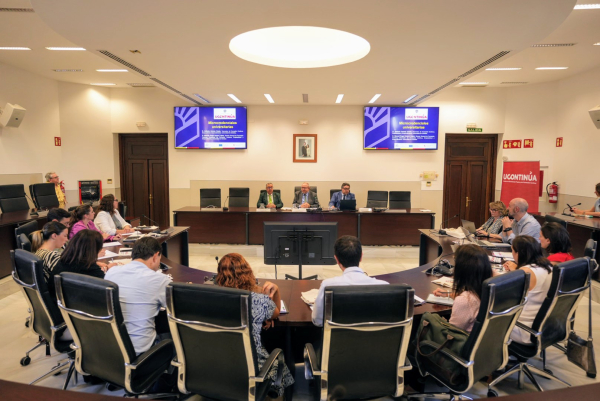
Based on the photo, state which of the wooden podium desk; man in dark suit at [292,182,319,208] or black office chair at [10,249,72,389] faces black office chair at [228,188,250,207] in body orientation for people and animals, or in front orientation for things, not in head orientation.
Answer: black office chair at [10,249,72,389]

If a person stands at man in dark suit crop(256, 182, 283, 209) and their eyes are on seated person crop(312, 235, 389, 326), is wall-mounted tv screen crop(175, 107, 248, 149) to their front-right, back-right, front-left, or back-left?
back-right

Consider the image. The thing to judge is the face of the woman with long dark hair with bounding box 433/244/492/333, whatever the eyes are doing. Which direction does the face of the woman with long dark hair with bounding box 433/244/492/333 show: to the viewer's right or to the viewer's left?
to the viewer's left

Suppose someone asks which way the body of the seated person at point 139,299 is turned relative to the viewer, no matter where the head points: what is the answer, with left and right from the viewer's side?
facing away from the viewer and to the right of the viewer

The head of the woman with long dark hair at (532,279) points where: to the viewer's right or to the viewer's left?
to the viewer's left

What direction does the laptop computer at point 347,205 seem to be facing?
away from the camera

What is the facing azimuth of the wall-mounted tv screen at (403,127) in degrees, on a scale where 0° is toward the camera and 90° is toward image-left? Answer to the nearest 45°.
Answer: approximately 0°

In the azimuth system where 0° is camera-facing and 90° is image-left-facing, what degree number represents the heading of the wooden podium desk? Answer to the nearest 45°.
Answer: approximately 0°

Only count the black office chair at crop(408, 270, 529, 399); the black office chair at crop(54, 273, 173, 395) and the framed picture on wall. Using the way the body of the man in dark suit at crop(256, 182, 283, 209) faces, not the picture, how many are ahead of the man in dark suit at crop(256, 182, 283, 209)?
2

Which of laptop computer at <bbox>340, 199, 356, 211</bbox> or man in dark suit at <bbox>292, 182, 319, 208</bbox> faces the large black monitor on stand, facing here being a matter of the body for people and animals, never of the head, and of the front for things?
the man in dark suit
